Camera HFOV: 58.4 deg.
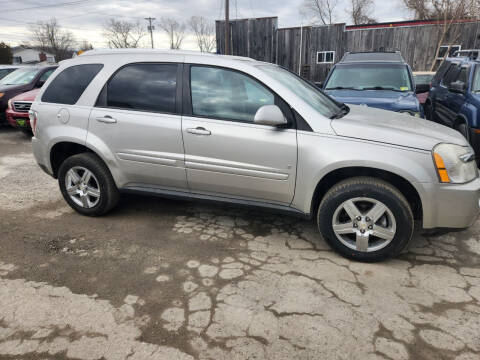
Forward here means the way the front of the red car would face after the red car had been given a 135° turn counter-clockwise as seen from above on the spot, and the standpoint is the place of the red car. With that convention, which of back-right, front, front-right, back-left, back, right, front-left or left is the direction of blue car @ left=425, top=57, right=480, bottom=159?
front-right

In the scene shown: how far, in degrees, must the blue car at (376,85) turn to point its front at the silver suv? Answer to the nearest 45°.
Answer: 0° — it already faces it

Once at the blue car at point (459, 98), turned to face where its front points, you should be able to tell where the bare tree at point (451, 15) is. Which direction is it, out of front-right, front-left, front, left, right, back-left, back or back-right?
back-left

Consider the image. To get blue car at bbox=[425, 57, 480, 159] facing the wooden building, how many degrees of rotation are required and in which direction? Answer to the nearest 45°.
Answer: approximately 180°

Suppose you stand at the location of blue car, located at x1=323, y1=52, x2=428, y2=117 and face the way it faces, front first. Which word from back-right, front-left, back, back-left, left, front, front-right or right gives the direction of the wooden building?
back

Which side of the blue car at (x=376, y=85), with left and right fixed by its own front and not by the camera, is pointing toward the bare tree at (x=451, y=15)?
back

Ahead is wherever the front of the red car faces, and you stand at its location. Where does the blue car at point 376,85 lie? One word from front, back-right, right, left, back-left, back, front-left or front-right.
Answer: left

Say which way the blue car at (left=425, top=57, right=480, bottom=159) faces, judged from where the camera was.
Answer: facing the viewer and to the right of the viewer

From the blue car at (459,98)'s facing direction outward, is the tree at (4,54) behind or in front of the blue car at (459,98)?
behind

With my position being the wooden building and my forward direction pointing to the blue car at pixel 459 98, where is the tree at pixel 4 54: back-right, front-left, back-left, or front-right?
back-right

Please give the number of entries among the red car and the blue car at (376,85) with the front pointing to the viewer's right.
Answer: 0

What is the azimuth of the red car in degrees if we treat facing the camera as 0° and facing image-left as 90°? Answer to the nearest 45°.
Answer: approximately 45°

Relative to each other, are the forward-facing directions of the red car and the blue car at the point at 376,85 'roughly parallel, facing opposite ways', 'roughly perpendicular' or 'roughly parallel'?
roughly parallel

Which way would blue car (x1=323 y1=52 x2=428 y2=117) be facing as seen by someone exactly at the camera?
facing the viewer
